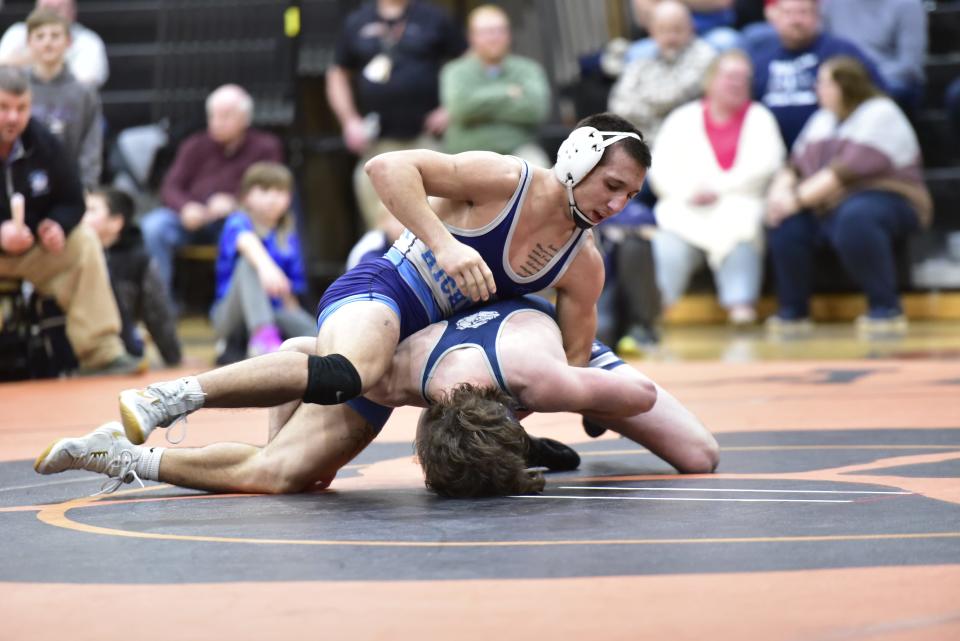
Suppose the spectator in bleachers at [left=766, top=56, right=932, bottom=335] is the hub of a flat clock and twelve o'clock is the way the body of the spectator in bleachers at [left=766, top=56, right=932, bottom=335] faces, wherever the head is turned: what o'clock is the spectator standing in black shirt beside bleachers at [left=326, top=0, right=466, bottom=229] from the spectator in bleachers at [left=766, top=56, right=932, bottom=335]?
the spectator standing in black shirt beside bleachers at [left=326, top=0, right=466, bottom=229] is roughly at 2 o'clock from the spectator in bleachers at [left=766, top=56, right=932, bottom=335].

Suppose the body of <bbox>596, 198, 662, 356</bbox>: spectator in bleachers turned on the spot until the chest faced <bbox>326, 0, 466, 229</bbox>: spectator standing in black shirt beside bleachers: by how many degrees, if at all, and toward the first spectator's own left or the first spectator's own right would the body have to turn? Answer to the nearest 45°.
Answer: approximately 135° to the first spectator's own right

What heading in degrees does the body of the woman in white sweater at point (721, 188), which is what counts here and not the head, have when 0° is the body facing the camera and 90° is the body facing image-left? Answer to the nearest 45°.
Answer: approximately 0°

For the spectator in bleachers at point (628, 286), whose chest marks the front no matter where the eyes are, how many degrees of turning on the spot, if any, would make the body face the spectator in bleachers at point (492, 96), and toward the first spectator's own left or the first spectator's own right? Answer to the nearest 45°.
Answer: approximately 135° to the first spectator's own right

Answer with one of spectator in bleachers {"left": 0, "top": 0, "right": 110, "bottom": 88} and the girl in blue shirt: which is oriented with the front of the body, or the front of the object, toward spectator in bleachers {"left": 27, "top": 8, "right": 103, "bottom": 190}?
spectator in bleachers {"left": 0, "top": 0, "right": 110, "bottom": 88}

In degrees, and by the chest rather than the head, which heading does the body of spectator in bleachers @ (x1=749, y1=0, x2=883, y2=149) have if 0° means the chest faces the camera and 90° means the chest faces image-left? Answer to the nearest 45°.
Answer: approximately 0°

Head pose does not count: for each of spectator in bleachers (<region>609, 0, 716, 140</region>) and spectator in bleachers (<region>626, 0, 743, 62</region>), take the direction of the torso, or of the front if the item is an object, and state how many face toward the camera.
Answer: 2
